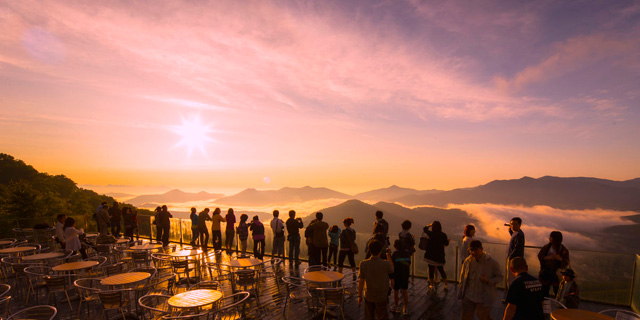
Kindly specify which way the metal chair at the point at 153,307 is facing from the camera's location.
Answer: facing to the right of the viewer

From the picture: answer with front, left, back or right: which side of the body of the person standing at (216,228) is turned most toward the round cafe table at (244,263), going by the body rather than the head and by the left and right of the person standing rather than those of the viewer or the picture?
back

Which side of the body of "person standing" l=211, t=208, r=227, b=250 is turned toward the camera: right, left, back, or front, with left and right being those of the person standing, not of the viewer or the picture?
back

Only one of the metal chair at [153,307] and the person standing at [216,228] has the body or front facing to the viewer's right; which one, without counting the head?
the metal chair

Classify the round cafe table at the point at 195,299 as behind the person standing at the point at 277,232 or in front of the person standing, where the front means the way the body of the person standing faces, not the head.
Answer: behind

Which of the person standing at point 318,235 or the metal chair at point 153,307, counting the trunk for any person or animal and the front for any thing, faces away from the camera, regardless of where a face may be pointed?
the person standing

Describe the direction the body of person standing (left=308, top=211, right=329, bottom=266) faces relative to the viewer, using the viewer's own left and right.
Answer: facing away from the viewer

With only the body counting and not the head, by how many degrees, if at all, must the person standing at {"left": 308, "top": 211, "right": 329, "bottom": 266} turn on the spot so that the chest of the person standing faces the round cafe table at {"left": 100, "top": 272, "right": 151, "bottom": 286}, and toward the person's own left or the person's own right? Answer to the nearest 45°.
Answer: approximately 135° to the person's own left

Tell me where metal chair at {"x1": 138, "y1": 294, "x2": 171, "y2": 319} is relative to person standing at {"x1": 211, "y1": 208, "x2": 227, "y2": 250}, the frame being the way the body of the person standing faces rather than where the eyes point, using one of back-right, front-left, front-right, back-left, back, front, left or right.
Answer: back

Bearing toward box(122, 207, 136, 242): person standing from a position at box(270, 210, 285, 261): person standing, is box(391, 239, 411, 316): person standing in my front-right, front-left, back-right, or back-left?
back-left

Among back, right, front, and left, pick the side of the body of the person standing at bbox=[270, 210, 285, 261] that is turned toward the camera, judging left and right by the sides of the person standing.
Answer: back

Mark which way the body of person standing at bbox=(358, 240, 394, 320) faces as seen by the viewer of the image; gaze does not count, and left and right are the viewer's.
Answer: facing away from the viewer

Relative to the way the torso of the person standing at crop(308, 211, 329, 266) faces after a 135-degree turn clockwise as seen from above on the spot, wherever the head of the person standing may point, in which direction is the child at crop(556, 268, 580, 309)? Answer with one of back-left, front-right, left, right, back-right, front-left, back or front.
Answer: front
